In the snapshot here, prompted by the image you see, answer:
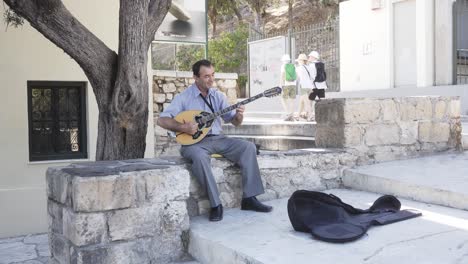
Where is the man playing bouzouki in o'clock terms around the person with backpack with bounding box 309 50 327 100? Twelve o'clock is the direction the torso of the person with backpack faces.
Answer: The man playing bouzouki is roughly at 8 o'clock from the person with backpack.

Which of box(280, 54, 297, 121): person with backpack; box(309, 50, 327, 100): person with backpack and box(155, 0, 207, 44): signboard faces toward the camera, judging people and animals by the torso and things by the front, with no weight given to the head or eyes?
the signboard

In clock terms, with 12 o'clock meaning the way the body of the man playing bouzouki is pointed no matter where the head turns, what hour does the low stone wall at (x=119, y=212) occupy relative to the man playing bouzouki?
The low stone wall is roughly at 3 o'clock from the man playing bouzouki.

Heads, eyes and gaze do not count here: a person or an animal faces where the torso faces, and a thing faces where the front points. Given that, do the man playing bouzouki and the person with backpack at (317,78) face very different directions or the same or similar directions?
very different directions

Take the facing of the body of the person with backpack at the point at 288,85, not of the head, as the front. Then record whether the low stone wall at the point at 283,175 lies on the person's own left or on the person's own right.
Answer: on the person's own left

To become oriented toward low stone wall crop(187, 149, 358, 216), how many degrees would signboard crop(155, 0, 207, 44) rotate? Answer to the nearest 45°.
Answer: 0° — it already faces it

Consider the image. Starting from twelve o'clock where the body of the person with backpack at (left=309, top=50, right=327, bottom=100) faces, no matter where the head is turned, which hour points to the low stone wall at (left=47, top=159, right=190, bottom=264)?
The low stone wall is roughly at 8 o'clock from the person with backpack.

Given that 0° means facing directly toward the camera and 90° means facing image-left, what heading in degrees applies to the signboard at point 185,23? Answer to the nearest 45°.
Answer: approximately 0°

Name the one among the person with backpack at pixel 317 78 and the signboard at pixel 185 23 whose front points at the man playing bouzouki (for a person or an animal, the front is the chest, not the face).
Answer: the signboard

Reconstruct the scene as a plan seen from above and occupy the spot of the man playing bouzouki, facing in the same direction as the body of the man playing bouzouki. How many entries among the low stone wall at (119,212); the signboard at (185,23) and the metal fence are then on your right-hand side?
1

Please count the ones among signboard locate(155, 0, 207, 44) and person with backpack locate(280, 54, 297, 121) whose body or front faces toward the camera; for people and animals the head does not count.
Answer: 1

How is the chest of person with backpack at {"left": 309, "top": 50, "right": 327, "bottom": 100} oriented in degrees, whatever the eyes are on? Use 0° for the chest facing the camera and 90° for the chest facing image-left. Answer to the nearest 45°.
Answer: approximately 135°
